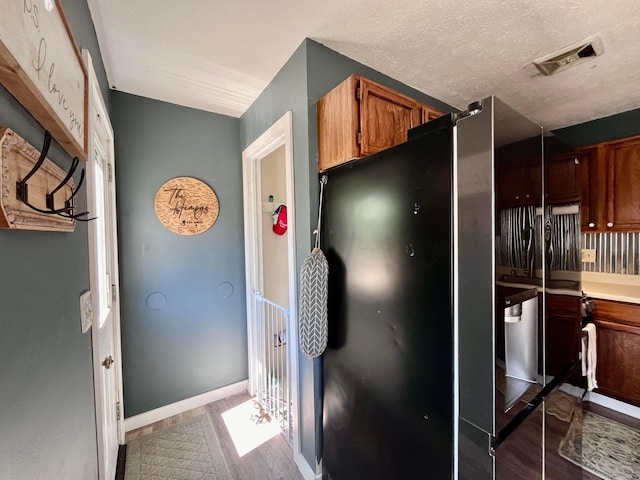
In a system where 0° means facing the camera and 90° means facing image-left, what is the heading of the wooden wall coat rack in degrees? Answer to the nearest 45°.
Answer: approximately 315°

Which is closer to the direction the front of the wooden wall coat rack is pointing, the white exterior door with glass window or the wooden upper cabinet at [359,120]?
the wooden upper cabinet

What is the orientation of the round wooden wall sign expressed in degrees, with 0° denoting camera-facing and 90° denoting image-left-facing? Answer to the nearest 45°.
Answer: approximately 0°

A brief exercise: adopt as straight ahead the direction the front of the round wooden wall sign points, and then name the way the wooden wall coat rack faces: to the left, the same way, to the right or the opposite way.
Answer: to the left

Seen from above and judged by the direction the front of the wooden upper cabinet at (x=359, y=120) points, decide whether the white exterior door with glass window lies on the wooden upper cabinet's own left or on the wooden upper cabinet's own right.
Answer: on the wooden upper cabinet's own right

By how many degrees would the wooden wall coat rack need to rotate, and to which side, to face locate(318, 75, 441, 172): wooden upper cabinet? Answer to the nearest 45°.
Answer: approximately 45° to its left

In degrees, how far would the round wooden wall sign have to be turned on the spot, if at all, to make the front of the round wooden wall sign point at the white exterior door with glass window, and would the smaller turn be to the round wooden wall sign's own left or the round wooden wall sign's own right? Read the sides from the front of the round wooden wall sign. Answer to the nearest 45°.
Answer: approximately 45° to the round wooden wall sign's own right

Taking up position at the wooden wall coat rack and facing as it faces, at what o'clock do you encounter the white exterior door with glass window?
The white exterior door with glass window is roughly at 8 o'clock from the wooden wall coat rack.

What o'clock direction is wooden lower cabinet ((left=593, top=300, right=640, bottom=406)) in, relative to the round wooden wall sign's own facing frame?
The wooden lower cabinet is roughly at 10 o'clock from the round wooden wall sign.

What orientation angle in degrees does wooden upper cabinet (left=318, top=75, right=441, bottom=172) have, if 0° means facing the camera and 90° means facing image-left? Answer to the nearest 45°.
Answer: approximately 315°
